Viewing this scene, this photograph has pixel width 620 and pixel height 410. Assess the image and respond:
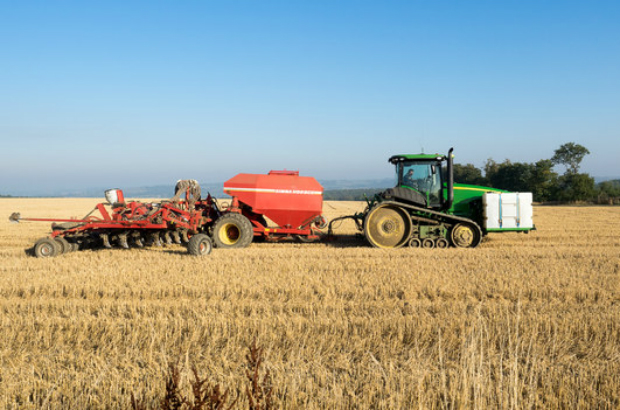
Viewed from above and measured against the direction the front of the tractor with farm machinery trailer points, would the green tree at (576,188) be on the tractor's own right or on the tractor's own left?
on the tractor's own left

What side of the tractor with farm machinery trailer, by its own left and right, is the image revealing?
right

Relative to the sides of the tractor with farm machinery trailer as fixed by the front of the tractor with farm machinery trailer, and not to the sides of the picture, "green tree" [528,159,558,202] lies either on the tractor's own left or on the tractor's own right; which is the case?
on the tractor's own left

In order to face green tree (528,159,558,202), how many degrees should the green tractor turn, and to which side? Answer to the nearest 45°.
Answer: approximately 90° to its left

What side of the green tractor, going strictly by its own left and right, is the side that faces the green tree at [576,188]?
left
